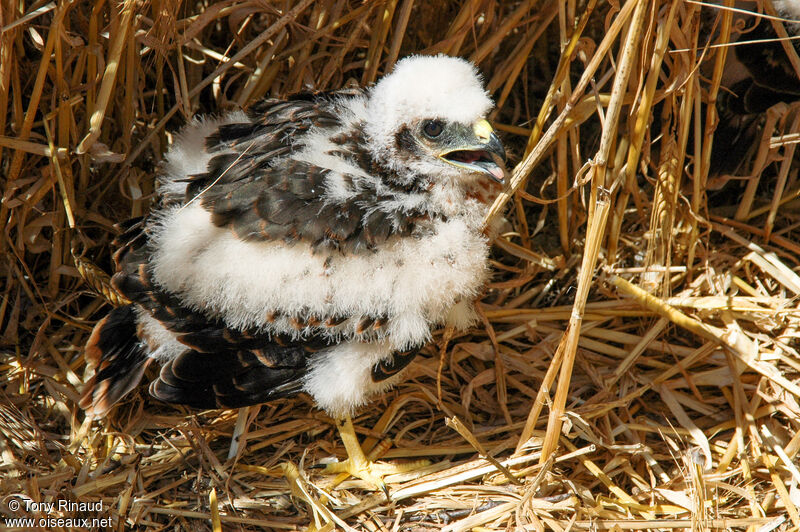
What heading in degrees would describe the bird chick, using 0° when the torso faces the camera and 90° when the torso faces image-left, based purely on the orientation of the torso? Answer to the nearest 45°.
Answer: approximately 270°
